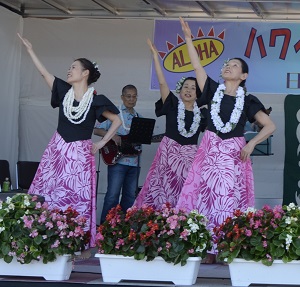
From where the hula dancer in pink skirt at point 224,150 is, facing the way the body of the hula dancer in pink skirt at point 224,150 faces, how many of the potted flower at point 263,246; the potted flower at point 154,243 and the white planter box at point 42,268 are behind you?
0

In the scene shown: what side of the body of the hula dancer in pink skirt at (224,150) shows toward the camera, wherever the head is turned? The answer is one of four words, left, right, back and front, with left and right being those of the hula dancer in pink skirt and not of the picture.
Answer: front

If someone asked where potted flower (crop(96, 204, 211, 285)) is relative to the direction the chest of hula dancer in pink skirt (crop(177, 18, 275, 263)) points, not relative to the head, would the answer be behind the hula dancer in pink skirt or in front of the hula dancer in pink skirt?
in front

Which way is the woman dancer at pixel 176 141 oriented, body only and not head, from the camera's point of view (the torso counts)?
toward the camera

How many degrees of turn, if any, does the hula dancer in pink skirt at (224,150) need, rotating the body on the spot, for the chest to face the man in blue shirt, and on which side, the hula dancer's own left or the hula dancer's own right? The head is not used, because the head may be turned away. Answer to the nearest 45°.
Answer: approximately 135° to the hula dancer's own right

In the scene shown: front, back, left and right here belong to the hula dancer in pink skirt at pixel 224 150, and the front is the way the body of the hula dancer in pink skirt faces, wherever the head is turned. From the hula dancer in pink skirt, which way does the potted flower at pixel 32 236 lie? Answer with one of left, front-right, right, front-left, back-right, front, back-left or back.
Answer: front-right

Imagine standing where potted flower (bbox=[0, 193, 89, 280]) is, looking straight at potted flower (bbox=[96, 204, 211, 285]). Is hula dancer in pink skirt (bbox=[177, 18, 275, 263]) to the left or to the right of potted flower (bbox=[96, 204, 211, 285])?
left

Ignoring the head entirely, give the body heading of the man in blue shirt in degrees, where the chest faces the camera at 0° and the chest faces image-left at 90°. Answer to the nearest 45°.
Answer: approximately 315°

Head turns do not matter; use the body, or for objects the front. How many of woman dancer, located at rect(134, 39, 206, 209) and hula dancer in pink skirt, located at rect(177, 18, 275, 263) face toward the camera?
2

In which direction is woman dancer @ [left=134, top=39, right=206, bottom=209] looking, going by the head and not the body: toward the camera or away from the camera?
toward the camera

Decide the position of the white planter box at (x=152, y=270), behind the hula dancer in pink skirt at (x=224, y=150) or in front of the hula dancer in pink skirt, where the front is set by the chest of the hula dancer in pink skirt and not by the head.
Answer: in front

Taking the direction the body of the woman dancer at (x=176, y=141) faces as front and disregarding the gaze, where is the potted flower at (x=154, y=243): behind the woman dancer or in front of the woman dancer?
in front

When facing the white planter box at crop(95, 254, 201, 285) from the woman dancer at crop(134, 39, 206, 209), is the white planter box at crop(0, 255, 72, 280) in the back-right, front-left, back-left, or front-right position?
front-right

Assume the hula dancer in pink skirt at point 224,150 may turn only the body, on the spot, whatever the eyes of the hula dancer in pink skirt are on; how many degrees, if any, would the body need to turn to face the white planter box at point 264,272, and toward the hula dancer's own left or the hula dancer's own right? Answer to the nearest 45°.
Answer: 0° — they already face it
